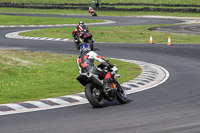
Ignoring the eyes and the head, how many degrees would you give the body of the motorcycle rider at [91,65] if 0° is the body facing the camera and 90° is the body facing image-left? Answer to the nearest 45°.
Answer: approximately 225°

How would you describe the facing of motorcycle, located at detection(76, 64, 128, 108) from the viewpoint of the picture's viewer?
facing away from the viewer and to the right of the viewer

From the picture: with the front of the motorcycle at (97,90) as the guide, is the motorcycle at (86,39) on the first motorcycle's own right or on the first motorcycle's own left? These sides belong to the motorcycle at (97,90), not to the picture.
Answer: on the first motorcycle's own left
